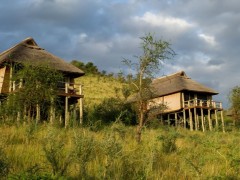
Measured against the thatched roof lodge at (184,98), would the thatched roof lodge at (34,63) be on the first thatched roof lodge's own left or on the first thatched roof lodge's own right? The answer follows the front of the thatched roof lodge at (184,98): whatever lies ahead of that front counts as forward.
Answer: on the first thatched roof lodge's own right

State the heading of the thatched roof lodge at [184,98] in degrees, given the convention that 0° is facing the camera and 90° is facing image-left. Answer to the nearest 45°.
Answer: approximately 315°

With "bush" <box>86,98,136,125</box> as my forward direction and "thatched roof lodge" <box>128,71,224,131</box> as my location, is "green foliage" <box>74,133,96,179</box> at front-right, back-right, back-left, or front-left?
front-left

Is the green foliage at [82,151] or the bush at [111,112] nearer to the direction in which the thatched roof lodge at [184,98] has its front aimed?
the green foliage

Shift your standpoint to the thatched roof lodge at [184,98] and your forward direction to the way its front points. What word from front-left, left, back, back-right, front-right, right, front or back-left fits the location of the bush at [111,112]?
right

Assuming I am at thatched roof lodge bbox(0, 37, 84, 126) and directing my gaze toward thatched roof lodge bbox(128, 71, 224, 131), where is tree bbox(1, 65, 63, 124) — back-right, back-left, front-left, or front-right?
back-right

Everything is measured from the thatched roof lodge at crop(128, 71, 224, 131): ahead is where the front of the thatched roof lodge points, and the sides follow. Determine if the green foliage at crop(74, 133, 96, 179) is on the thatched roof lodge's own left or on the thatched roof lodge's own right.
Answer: on the thatched roof lodge's own right

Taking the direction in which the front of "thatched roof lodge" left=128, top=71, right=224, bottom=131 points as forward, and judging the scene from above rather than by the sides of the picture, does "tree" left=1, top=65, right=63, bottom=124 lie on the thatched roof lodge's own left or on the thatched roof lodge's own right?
on the thatched roof lodge's own right

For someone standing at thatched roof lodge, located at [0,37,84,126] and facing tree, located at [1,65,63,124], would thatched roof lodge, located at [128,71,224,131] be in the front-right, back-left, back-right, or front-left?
back-left
